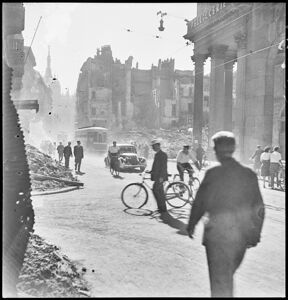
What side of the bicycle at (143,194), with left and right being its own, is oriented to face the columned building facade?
right

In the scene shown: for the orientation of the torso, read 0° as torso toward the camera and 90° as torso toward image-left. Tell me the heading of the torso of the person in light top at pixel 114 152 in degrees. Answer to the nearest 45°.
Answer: approximately 0°

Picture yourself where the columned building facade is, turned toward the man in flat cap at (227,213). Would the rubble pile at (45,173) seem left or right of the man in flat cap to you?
right

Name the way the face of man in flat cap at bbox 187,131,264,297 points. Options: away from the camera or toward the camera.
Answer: away from the camera

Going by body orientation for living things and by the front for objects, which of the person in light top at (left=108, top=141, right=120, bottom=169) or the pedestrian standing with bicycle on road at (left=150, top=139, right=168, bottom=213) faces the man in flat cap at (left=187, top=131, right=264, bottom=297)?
the person in light top

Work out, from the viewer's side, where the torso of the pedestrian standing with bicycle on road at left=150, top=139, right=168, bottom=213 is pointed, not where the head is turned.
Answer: to the viewer's left

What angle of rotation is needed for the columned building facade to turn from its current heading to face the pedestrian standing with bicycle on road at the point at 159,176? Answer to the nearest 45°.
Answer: approximately 45° to its left

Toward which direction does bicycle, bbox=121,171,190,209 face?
to the viewer's left

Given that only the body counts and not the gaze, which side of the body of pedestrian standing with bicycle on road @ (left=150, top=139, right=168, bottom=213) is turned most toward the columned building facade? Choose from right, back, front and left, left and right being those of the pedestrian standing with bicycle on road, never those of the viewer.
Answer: right

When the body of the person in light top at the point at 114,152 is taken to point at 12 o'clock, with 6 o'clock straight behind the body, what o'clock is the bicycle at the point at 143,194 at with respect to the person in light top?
The bicycle is roughly at 12 o'clock from the person in light top.
